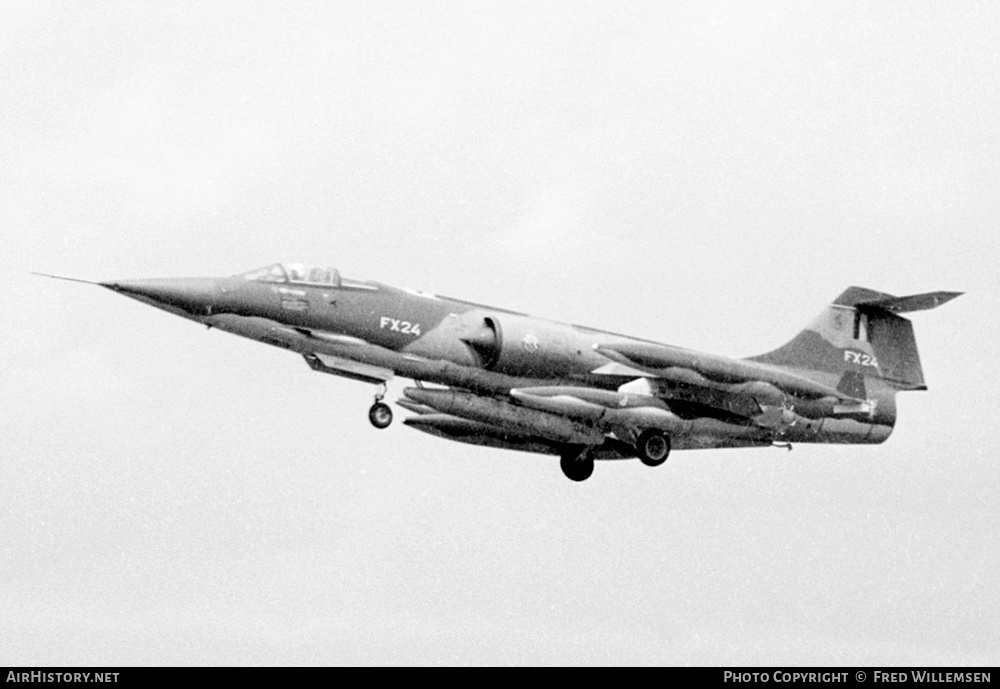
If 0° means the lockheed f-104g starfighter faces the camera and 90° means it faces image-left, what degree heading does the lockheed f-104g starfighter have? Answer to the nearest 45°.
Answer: approximately 90°
